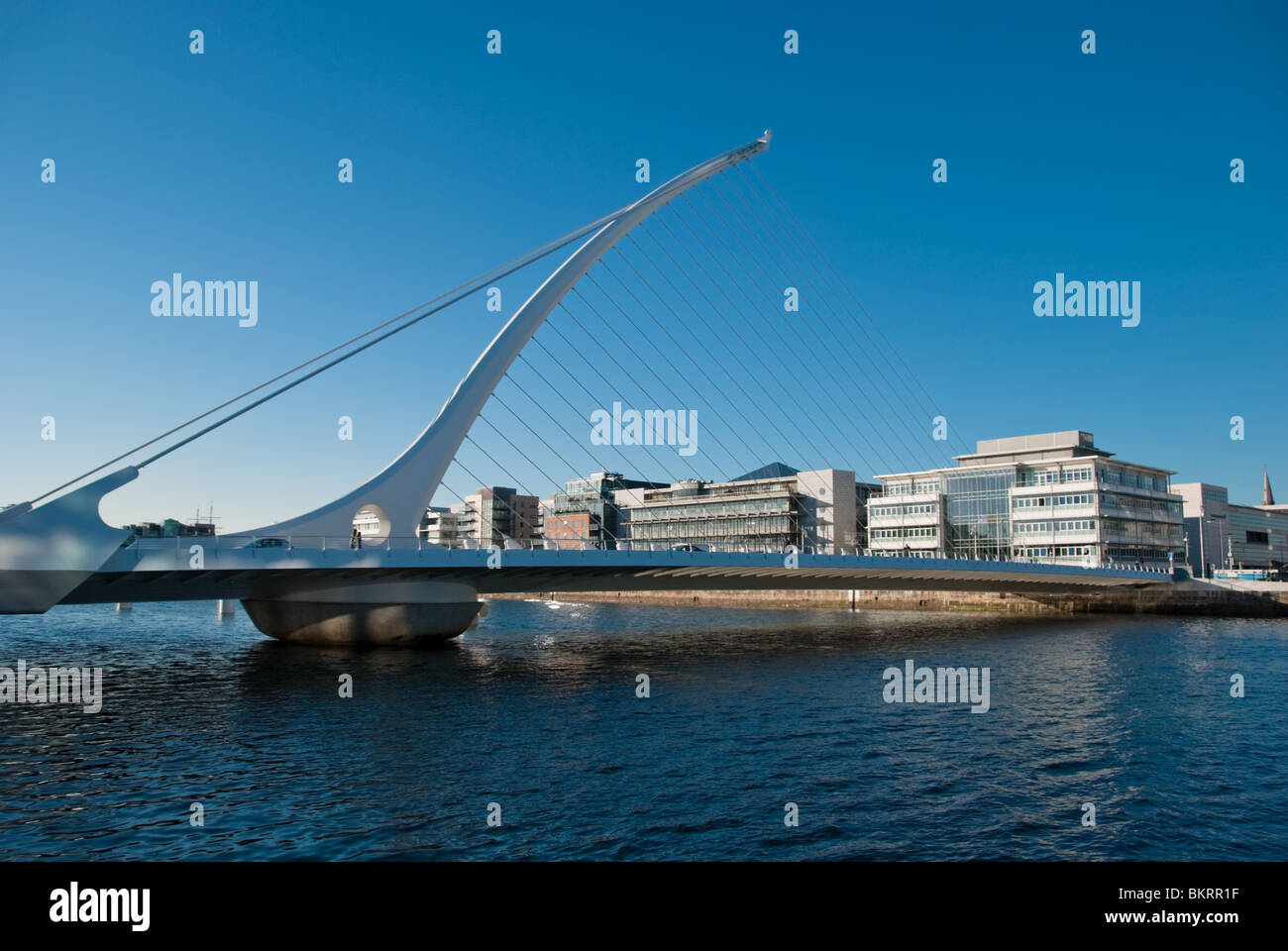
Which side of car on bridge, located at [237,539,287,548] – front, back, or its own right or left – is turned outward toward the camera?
left
